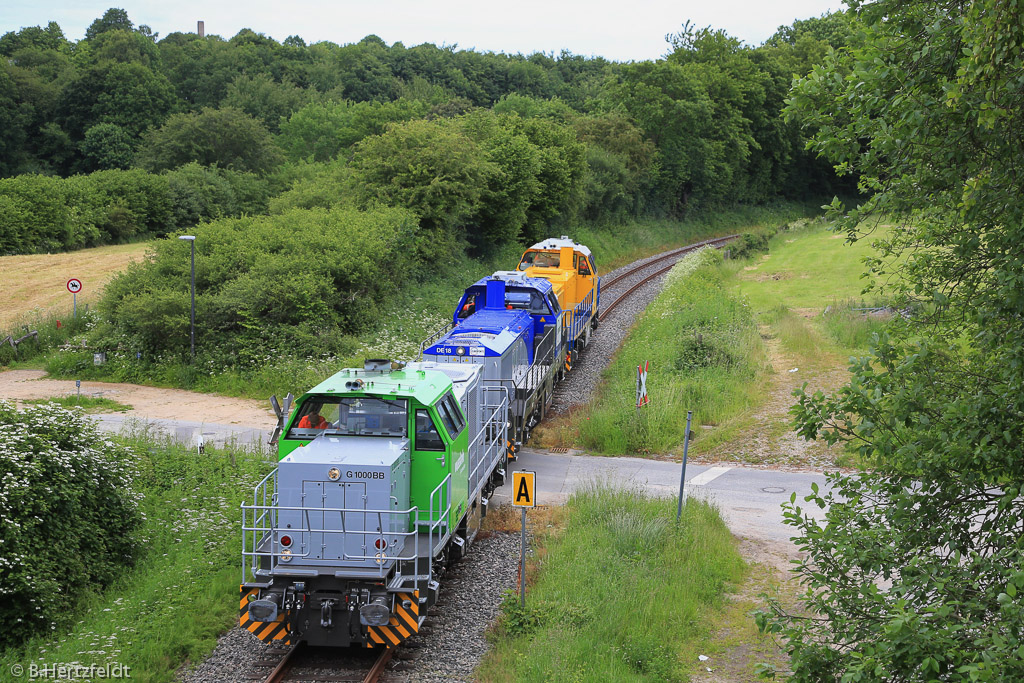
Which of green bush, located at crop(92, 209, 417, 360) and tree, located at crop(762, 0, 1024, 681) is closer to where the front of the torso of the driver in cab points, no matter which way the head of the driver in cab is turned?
the tree

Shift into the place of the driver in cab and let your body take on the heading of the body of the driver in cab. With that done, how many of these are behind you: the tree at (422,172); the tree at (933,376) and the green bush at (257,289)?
2

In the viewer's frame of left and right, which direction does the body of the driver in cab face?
facing the viewer

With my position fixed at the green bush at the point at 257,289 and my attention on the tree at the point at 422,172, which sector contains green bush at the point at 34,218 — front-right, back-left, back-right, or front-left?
front-left

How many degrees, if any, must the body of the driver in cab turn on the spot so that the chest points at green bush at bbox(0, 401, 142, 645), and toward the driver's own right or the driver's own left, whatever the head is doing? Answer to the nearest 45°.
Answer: approximately 90° to the driver's own right

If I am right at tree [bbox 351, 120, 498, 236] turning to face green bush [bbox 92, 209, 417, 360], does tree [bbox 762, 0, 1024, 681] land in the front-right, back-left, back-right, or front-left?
front-left

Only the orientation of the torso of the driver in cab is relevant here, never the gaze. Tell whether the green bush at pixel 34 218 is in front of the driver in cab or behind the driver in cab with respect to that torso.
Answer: behind

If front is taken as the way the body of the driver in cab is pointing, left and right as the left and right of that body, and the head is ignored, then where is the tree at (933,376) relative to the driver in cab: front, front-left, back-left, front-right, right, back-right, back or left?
front-left

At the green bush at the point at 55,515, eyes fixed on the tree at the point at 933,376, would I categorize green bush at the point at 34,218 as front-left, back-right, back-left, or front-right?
back-left

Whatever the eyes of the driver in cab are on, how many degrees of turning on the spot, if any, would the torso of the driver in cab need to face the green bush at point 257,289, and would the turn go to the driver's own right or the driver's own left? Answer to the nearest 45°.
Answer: approximately 180°

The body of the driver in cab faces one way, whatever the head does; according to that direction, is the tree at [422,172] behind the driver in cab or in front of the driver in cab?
behind
